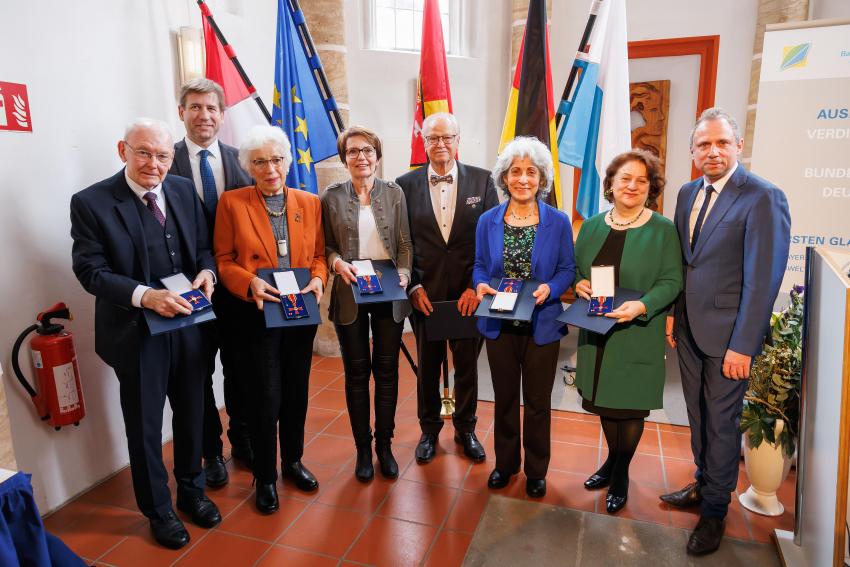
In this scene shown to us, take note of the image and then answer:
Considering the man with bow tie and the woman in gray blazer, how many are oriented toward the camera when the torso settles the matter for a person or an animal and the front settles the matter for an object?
2

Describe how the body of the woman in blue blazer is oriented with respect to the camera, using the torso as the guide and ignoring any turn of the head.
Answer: toward the camera

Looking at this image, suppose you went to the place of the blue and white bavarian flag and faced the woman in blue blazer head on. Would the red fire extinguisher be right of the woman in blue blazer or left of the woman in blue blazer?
right

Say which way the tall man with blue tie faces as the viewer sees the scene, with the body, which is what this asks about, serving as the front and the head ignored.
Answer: toward the camera

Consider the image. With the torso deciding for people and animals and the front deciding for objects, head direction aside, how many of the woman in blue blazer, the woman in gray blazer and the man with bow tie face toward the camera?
3

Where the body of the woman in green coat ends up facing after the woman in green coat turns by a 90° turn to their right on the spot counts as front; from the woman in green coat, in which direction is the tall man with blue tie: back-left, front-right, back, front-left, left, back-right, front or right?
front-left

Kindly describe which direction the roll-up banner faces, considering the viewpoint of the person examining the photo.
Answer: facing the viewer and to the left of the viewer

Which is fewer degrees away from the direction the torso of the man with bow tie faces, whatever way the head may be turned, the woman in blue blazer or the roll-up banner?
the woman in blue blazer

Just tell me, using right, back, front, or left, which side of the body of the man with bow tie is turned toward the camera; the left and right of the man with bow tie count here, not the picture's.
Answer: front

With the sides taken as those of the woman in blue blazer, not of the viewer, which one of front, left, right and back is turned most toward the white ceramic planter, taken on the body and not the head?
left
